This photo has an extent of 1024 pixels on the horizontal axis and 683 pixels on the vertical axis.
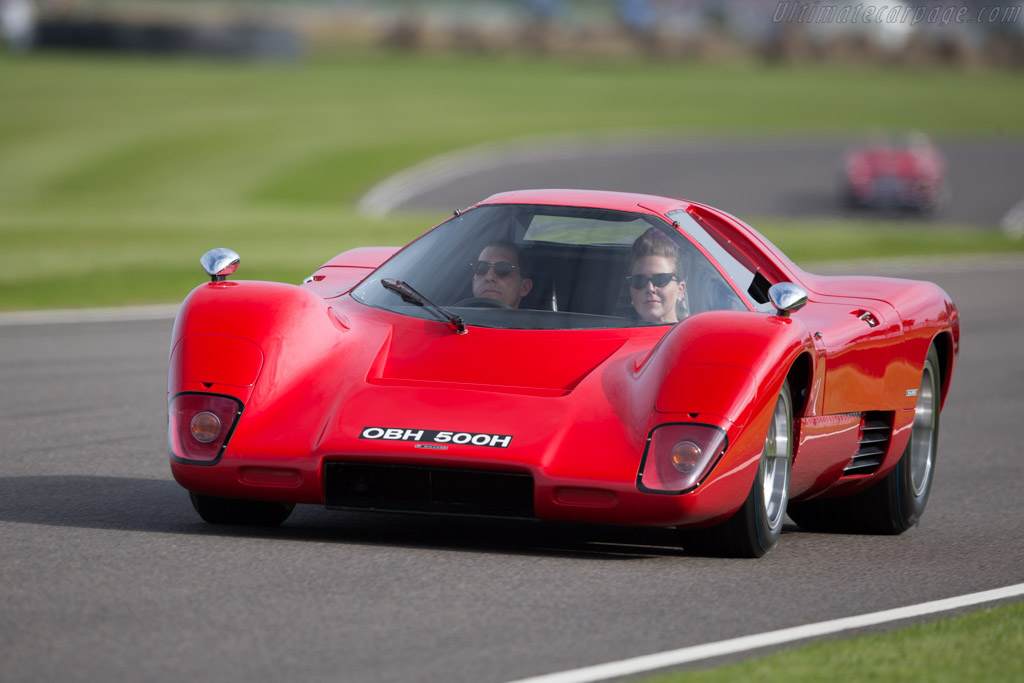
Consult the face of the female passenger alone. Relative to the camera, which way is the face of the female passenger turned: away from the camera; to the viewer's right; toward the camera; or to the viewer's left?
toward the camera

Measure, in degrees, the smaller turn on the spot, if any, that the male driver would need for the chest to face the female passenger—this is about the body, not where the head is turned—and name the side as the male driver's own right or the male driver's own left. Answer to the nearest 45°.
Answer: approximately 135° to the male driver's own left

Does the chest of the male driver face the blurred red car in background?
no

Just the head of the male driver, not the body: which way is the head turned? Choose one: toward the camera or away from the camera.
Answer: toward the camera

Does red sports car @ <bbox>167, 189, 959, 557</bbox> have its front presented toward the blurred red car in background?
no

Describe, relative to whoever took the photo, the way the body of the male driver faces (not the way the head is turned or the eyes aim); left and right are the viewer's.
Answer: facing the viewer and to the left of the viewer
